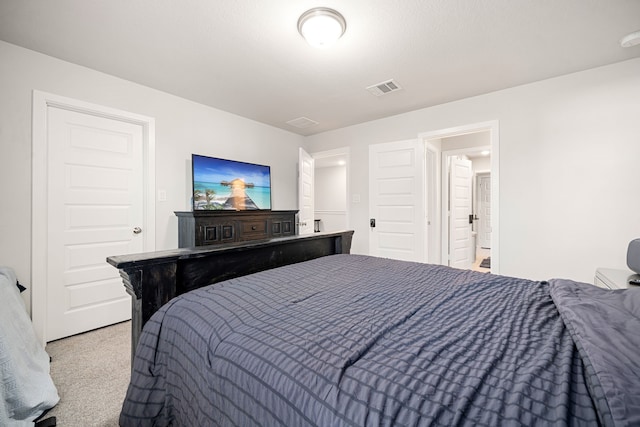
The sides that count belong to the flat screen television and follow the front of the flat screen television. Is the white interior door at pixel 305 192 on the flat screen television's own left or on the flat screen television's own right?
on the flat screen television's own left

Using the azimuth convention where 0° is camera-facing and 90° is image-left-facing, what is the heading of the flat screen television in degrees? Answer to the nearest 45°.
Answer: approximately 315°

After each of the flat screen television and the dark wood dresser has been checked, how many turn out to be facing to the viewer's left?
0

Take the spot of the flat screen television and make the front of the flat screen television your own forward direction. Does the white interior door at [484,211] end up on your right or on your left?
on your left

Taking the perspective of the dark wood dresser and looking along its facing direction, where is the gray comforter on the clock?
The gray comforter is roughly at 1 o'clock from the dark wood dresser.

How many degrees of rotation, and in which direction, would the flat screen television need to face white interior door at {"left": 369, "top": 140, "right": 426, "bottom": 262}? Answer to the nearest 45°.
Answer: approximately 45° to its left

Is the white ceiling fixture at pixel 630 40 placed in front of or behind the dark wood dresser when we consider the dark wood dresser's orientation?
in front

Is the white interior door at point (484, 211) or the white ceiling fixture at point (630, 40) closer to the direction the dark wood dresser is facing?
the white ceiling fixture

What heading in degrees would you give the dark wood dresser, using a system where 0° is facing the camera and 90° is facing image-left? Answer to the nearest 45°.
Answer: approximately 315°

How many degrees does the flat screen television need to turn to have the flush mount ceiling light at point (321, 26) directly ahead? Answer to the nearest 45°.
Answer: approximately 45° to its right
